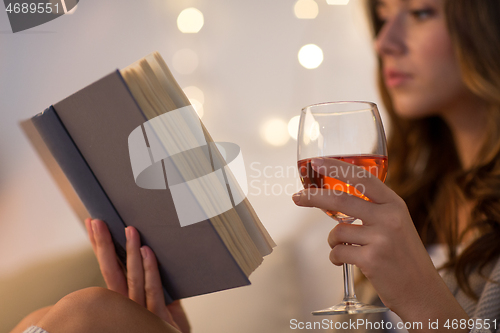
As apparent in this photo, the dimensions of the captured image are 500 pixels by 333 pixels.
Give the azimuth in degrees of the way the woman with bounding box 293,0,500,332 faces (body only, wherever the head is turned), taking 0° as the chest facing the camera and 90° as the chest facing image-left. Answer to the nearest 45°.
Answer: approximately 45°
